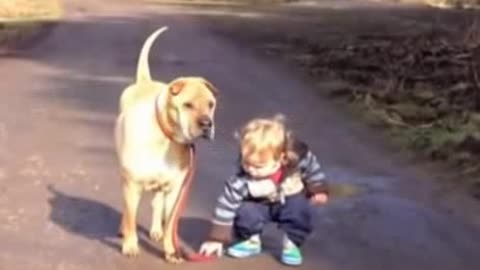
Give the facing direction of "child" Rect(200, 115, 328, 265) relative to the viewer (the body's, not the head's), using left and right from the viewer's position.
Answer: facing the viewer

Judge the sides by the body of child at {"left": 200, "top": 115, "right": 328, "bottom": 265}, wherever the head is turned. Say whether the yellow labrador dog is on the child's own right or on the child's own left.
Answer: on the child's own right
